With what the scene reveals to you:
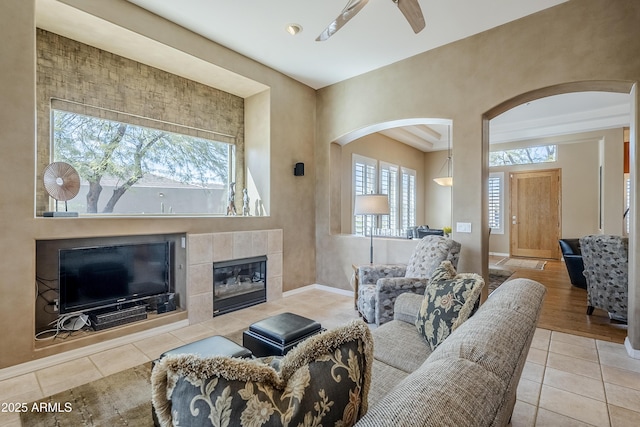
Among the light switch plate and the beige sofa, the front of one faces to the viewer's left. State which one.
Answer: the beige sofa

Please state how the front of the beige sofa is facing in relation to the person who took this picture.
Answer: facing to the left of the viewer

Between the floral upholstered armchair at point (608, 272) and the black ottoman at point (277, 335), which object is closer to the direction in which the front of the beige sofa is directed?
the black ottoman

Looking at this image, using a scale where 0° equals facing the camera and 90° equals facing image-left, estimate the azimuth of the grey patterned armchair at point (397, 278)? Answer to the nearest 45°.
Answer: approximately 45°

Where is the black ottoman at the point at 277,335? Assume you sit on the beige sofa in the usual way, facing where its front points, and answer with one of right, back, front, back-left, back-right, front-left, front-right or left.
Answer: front-right

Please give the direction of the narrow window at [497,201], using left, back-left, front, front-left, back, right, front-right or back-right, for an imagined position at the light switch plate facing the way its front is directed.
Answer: back

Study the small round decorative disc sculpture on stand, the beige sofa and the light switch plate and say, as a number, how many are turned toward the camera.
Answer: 2

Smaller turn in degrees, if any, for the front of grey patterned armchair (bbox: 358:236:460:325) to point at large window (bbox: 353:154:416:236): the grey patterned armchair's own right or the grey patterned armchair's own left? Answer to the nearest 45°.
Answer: approximately 135° to the grey patterned armchair's own right

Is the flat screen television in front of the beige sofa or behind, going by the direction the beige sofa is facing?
in front

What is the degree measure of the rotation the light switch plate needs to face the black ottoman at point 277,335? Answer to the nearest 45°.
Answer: approximately 45° to its right

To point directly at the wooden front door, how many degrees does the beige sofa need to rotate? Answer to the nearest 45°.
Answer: approximately 90° to its right

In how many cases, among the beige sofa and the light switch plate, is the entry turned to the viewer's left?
1

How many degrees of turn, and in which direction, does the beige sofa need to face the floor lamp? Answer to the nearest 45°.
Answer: approximately 90° to its right

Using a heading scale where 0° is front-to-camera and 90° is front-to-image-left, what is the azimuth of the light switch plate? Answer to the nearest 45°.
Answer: approximately 0°
